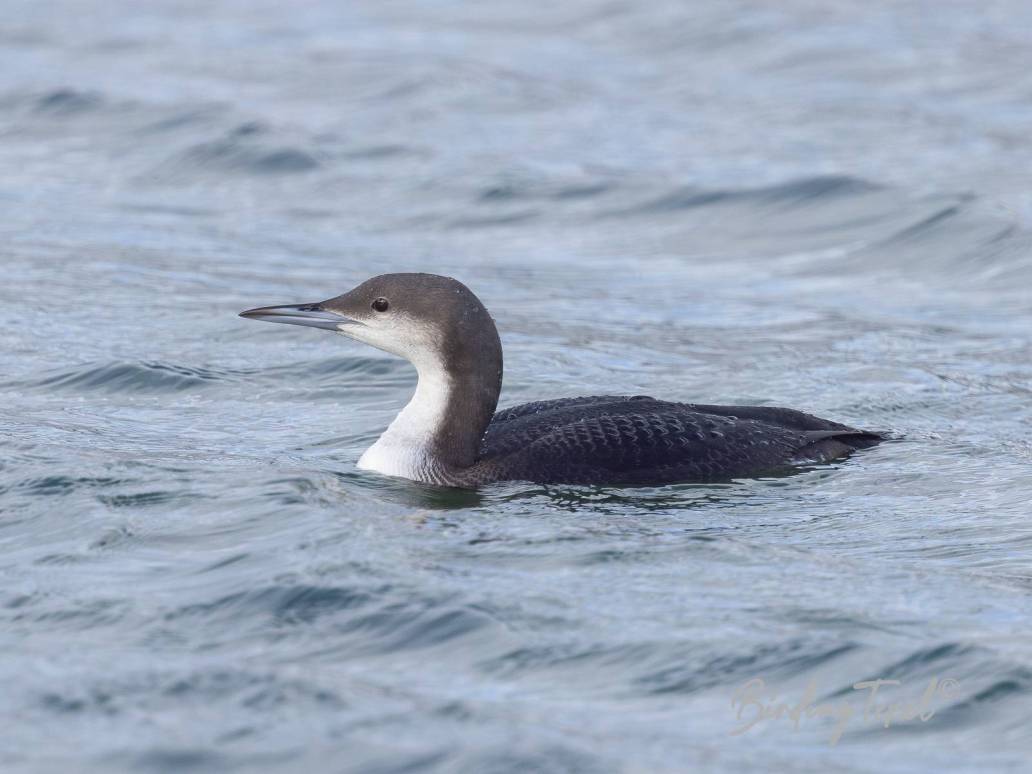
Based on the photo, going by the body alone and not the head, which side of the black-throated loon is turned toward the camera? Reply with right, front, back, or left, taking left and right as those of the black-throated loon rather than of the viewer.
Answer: left
